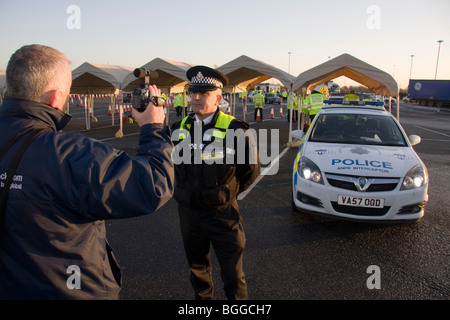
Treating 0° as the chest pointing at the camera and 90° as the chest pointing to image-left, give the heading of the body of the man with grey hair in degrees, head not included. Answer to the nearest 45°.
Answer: approximately 225°

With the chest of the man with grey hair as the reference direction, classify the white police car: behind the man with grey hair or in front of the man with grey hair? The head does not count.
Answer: in front

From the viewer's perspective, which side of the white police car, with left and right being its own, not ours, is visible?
front

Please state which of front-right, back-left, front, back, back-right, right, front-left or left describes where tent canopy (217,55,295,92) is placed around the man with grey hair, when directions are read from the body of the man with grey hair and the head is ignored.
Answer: front

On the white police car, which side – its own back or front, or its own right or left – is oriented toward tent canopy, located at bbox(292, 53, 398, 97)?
back

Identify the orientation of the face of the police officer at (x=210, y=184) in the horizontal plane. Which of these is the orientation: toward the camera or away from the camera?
toward the camera

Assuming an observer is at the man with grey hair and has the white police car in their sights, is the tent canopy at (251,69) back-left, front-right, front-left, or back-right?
front-left

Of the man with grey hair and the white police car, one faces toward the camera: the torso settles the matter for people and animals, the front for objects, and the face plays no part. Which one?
the white police car

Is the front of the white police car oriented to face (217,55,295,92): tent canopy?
no

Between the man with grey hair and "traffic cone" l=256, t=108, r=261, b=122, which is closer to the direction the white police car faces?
the man with grey hair

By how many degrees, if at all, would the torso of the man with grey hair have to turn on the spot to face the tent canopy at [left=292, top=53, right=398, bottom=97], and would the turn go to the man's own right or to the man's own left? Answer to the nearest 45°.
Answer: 0° — they already face it

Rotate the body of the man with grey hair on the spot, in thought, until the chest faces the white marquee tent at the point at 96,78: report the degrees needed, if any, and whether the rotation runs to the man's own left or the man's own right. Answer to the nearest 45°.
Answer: approximately 45° to the man's own left

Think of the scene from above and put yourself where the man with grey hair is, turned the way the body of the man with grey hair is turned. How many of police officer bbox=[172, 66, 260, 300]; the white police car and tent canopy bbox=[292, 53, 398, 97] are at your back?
0

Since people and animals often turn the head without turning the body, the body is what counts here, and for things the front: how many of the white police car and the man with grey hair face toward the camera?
1

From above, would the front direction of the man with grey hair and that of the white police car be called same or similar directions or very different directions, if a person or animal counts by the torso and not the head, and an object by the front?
very different directions

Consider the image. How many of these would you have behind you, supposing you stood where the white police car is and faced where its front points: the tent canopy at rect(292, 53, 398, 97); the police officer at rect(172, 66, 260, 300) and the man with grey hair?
1
